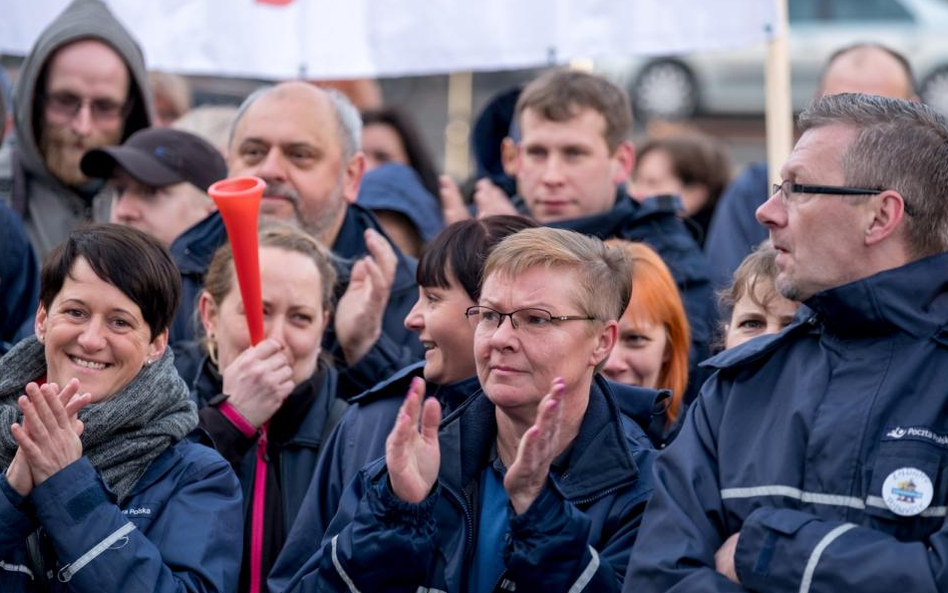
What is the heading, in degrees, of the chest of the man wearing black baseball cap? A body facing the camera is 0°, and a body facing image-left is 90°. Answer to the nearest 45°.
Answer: approximately 45°

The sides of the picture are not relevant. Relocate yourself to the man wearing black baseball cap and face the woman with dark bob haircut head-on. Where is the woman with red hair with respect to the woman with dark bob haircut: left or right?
left

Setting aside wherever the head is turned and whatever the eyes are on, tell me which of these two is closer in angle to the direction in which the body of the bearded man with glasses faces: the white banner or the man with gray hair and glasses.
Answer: the man with gray hair and glasses

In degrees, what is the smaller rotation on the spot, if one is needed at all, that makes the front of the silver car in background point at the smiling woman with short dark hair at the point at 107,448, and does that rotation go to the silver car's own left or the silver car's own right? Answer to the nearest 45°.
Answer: approximately 90° to the silver car's own left

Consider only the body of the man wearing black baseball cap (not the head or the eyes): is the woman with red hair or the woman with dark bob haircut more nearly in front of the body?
the woman with dark bob haircut

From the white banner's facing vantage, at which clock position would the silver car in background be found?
The silver car in background is roughly at 7 o'clock from the white banner.

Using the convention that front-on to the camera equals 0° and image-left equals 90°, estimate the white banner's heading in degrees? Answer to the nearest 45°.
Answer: approximately 0°

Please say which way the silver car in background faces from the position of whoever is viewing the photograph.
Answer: facing to the left of the viewer

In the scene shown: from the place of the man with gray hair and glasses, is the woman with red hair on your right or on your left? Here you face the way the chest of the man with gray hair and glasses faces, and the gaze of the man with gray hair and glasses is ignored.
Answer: on your right
